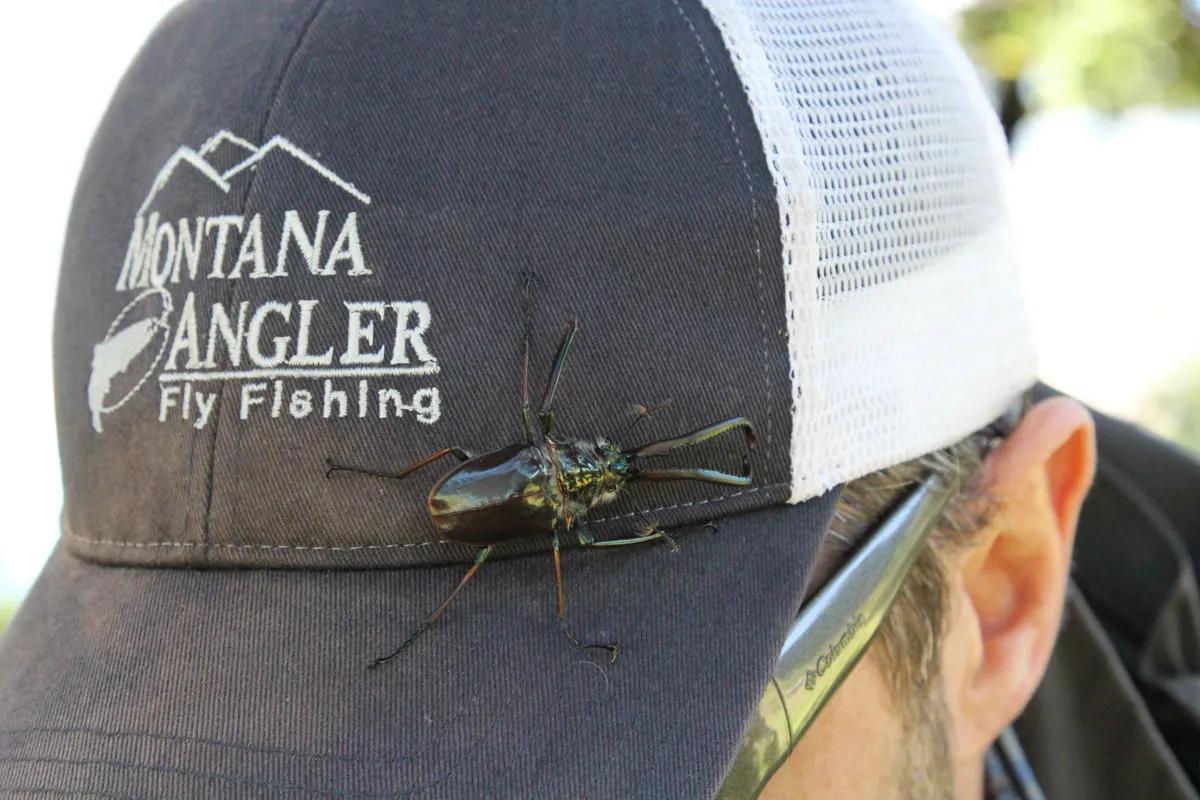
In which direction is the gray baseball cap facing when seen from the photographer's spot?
facing the viewer and to the left of the viewer

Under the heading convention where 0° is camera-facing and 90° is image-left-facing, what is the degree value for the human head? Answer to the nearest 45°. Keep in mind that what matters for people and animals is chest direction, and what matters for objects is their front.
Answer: approximately 45°

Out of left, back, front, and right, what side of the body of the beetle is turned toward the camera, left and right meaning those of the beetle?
right
